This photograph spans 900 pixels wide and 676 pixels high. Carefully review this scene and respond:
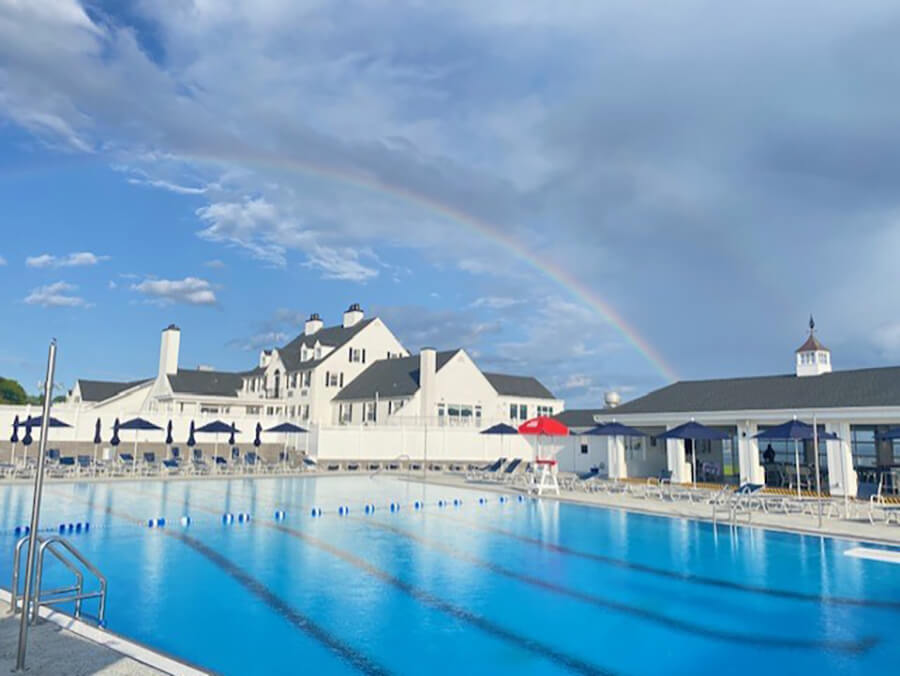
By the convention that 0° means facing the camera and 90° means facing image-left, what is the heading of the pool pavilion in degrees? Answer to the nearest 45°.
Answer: approximately 45°

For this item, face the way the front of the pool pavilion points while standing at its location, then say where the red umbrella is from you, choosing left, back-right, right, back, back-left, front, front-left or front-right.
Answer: front

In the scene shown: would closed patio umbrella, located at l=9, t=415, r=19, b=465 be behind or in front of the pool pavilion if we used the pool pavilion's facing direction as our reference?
in front

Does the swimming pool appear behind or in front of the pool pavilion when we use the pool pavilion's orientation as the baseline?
in front
